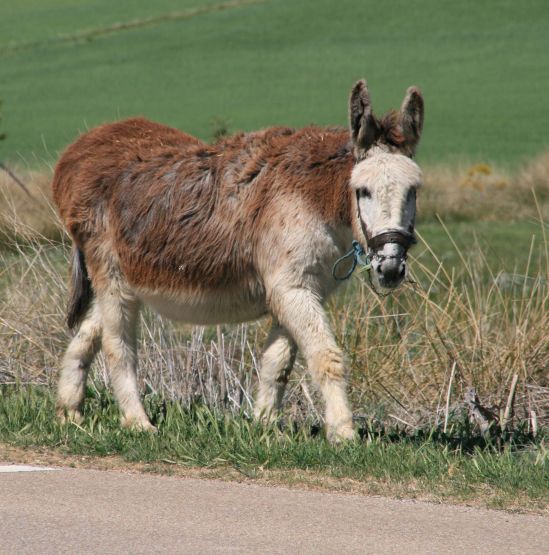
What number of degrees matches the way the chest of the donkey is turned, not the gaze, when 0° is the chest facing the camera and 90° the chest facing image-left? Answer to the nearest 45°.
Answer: approximately 270°
